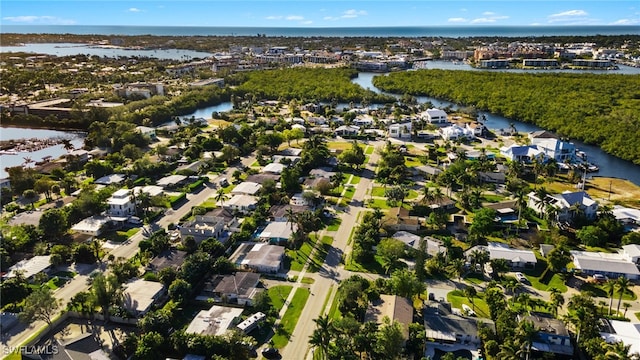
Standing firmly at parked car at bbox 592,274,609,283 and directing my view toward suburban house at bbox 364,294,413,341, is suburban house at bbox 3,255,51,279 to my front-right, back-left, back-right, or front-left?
front-right

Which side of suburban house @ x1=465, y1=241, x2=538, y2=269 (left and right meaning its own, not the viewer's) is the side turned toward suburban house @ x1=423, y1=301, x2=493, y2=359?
front

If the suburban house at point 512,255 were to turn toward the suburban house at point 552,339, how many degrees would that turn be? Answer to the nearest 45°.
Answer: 0° — it already faces it

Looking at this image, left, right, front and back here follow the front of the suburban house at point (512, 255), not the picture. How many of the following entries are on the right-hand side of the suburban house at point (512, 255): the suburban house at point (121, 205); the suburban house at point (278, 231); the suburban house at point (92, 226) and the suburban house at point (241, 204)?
4

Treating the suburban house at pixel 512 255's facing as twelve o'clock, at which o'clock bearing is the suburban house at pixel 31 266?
the suburban house at pixel 31 266 is roughly at 2 o'clock from the suburban house at pixel 512 255.

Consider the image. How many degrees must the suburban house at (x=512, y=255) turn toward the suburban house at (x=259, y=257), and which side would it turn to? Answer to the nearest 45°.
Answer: approximately 45° to its right

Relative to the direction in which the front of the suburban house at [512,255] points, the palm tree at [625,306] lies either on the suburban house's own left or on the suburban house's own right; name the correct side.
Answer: on the suburban house's own left

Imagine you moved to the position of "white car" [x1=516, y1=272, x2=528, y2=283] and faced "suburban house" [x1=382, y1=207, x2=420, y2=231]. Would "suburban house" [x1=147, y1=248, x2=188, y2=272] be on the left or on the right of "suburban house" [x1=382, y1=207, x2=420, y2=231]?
left

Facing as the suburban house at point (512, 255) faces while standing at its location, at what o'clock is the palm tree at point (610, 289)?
The palm tree is roughly at 10 o'clock from the suburban house.

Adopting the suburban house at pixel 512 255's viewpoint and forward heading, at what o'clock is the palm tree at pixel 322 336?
The palm tree is roughly at 1 o'clock from the suburban house.

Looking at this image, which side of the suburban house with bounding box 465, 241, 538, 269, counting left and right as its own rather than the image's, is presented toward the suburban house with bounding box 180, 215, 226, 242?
right

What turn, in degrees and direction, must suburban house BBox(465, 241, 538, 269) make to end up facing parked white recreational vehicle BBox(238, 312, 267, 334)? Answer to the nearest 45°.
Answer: approximately 45° to its right

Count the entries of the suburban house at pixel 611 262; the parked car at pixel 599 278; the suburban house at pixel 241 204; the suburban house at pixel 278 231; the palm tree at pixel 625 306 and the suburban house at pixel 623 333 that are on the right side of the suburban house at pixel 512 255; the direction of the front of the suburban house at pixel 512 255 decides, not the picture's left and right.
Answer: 2

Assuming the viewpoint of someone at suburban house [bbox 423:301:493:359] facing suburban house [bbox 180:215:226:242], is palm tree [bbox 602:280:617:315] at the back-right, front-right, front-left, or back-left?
back-right

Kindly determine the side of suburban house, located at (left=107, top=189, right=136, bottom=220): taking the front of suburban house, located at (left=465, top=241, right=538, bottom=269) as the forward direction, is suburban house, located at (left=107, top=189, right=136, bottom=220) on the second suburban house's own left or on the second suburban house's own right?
on the second suburban house's own right

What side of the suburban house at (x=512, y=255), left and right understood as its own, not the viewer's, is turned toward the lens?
front

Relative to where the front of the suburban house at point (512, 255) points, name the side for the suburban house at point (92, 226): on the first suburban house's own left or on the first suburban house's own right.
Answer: on the first suburban house's own right

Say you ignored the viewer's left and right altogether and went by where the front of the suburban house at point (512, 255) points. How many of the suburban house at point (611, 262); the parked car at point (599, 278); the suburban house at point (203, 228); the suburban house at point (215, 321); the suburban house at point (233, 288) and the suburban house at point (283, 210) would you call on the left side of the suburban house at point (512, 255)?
2
